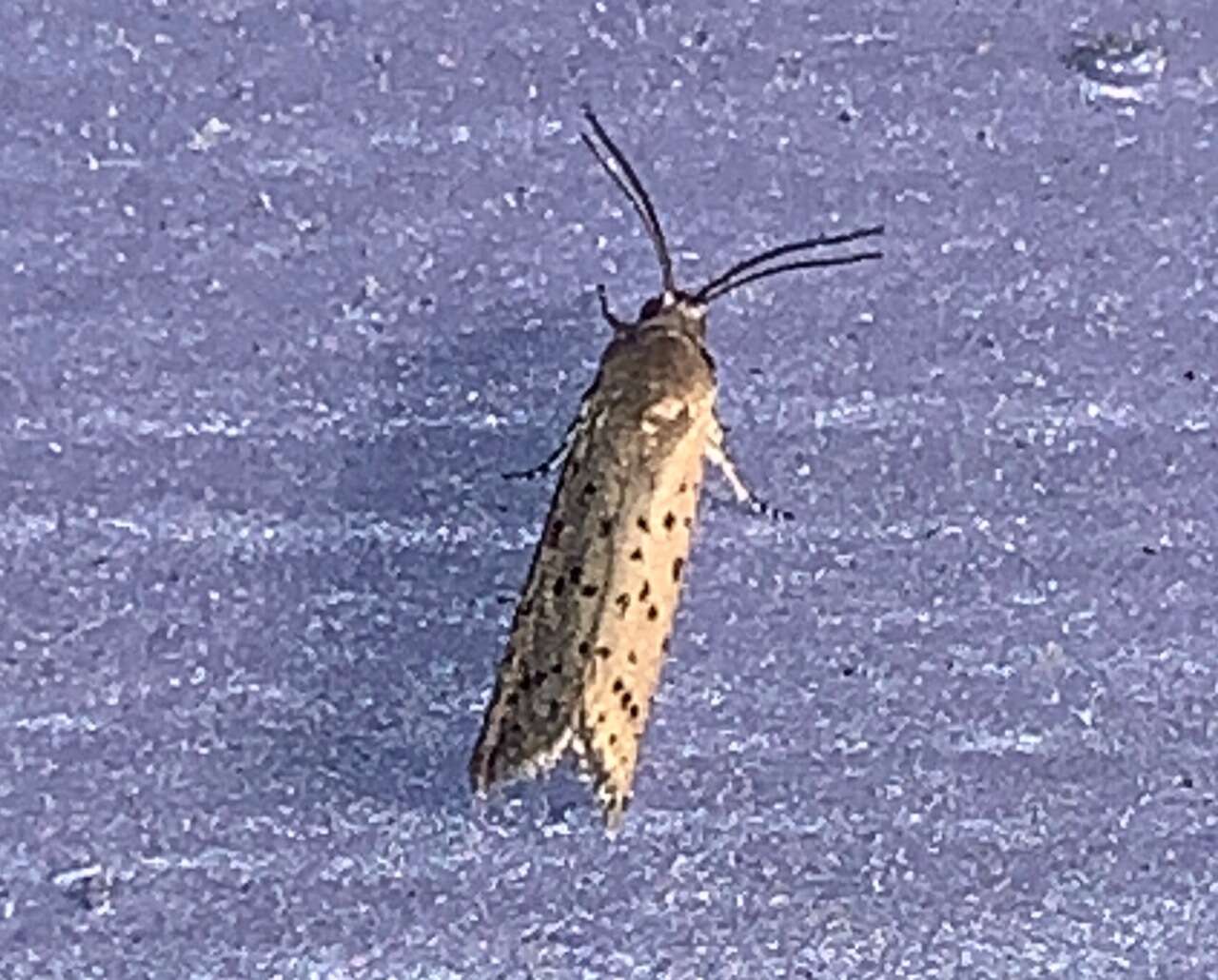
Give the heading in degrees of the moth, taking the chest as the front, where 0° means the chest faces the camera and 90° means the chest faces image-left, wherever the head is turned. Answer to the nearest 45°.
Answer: approximately 180°
